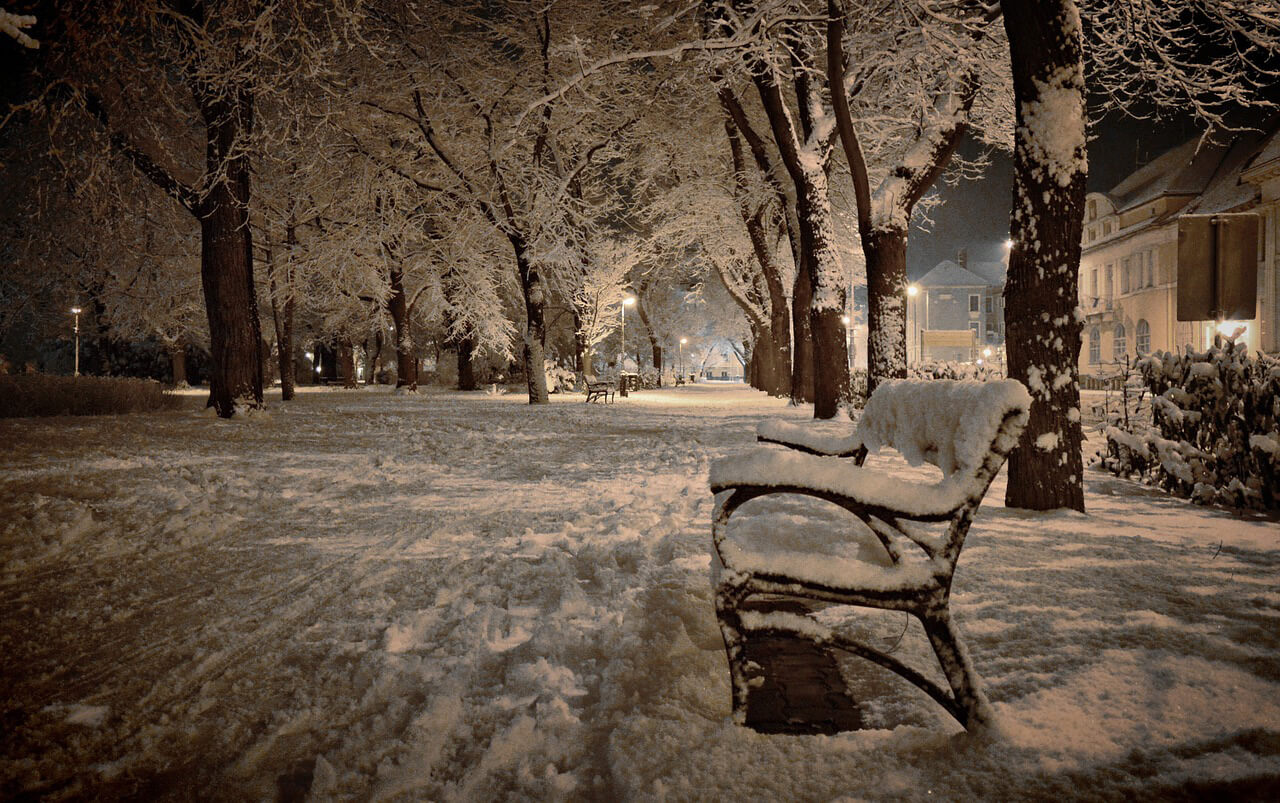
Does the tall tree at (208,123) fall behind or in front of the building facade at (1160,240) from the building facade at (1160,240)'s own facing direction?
in front

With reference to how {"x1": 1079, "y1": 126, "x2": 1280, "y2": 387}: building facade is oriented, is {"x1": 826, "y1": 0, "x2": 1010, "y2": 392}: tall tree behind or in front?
in front

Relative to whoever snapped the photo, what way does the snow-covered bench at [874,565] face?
facing to the left of the viewer

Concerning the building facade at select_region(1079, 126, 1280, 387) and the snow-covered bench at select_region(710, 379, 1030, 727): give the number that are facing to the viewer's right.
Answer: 0

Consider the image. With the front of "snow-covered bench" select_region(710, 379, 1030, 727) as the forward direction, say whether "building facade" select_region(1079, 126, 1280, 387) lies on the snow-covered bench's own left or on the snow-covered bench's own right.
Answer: on the snow-covered bench's own right

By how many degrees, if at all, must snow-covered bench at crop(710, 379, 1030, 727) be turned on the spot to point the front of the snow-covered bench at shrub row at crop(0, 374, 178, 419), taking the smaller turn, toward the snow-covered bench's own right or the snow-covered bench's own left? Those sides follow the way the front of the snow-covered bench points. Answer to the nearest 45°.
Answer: approximately 45° to the snow-covered bench's own right

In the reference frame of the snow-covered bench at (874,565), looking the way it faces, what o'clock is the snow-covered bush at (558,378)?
The snow-covered bush is roughly at 2 o'clock from the snow-covered bench.

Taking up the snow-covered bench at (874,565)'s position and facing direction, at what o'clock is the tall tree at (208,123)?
The tall tree is roughly at 1 o'clock from the snow-covered bench.

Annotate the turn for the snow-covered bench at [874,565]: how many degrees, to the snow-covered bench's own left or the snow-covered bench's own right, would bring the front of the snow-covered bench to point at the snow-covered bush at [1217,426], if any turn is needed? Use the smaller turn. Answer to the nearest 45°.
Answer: approximately 135° to the snow-covered bench's own right

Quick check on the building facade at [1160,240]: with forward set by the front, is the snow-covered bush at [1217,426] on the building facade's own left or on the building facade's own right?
on the building facade's own left

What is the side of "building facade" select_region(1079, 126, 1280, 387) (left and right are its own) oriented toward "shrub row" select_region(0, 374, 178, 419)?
front

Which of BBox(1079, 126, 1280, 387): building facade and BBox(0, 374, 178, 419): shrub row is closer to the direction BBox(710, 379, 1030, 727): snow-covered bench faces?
the shrub row
